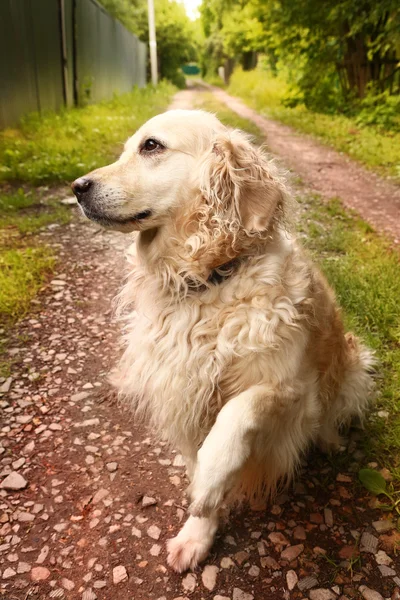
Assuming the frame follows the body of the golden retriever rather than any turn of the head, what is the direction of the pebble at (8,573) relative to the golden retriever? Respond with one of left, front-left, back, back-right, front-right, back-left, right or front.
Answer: front

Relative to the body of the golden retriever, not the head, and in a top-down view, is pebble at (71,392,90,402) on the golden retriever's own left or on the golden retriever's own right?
on the golden retriever's own right

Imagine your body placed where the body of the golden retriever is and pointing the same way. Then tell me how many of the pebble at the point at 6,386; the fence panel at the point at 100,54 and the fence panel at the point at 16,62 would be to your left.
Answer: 0

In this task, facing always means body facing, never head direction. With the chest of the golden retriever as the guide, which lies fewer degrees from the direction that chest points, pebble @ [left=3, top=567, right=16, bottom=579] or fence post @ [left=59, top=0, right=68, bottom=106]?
the pebble

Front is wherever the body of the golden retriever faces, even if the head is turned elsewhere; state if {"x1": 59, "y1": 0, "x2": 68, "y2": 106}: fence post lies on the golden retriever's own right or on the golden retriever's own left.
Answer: on the golden retriever's own right

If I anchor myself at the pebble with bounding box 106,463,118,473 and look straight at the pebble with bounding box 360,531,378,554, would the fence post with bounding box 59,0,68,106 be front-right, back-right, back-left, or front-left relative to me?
back-left

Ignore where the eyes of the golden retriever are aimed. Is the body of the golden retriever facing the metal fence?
no

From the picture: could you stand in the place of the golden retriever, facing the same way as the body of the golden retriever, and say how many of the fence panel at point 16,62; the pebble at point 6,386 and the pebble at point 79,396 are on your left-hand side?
0

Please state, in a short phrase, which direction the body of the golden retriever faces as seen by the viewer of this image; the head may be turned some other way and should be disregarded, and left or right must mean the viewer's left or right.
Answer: facing the viewer and to the left of the viewer

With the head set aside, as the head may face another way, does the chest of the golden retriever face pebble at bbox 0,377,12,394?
no
